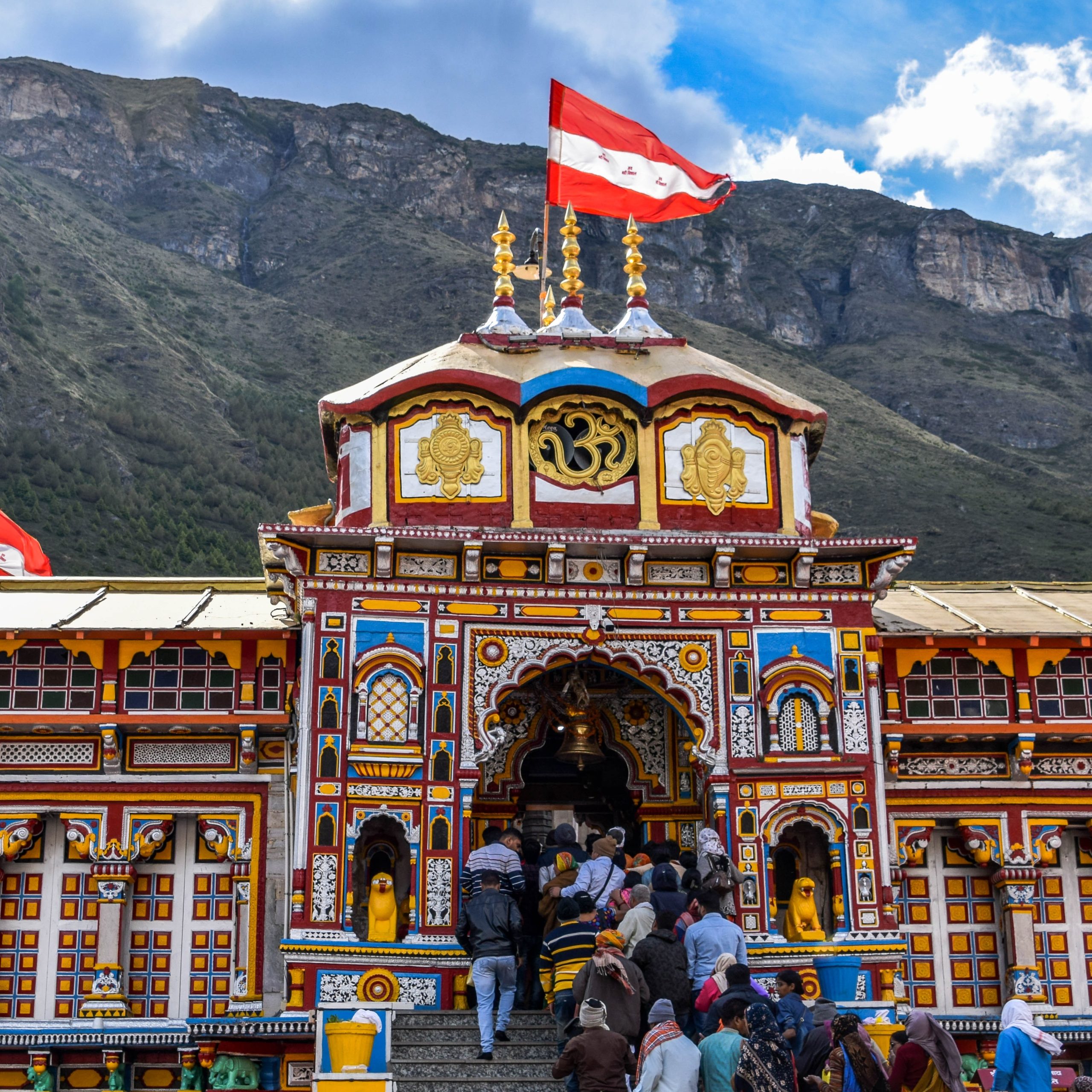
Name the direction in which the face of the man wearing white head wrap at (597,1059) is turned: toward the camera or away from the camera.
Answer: away from the camera

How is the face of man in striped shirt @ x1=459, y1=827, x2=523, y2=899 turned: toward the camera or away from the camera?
away from the camera

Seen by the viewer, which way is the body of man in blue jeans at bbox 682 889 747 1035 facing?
away from the camera

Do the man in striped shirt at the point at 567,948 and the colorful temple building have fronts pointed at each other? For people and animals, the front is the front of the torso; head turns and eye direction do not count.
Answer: yes

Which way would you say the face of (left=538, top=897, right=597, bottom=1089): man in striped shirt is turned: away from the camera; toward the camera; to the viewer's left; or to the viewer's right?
away from the camera

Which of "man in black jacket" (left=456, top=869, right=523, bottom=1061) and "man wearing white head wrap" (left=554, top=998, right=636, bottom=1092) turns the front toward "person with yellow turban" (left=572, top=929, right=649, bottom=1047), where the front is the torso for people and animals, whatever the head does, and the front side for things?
the man wearing white head wrap

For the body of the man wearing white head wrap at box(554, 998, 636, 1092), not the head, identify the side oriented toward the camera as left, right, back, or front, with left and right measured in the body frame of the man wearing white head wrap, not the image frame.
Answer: back

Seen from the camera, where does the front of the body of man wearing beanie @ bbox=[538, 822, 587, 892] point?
away from the camera

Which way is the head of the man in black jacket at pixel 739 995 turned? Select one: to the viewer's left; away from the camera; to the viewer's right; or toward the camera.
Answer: away from the camera

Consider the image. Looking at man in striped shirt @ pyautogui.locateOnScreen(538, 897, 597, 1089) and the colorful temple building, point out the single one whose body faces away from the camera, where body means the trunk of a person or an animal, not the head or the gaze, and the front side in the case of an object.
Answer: the man in striped shirt

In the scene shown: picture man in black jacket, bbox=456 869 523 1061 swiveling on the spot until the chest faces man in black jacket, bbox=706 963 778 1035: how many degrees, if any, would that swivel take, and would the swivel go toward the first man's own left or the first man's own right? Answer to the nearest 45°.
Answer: approximately 135° to the first man's own right

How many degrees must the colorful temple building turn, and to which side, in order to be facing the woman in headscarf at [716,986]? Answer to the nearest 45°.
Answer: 0° — it already faces them

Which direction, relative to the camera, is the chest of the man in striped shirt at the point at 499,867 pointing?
away from the camera

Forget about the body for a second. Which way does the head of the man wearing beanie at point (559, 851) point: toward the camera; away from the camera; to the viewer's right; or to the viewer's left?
away from the camera

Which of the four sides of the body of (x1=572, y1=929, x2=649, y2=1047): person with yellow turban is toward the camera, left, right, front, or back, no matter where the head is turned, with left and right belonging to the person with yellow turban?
back
